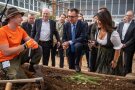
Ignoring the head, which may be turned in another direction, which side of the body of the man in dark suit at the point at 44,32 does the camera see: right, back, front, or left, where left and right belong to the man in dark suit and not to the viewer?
front

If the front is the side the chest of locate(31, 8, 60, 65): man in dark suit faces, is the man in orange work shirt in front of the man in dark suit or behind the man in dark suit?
in front

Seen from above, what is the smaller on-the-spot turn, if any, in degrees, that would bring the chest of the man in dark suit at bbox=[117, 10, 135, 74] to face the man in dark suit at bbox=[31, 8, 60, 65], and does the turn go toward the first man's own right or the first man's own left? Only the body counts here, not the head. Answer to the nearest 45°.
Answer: approximately 45° to the first man's own right

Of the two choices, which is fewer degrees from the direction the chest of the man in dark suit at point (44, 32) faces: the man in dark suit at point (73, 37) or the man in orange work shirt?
the man in orange work shirt

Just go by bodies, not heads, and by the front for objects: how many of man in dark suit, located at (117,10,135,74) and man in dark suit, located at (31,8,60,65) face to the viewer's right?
0

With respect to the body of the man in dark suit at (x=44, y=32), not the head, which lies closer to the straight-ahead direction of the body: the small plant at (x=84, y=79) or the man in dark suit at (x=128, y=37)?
the small plant

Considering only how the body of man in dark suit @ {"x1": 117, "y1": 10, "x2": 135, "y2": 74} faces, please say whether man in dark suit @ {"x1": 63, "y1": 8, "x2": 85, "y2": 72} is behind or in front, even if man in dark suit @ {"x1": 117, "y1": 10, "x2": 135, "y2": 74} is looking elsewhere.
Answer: in front

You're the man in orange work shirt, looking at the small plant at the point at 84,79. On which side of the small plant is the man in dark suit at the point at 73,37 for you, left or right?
left

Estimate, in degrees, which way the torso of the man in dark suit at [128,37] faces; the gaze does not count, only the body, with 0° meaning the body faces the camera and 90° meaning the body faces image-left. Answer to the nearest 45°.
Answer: approximately 45°

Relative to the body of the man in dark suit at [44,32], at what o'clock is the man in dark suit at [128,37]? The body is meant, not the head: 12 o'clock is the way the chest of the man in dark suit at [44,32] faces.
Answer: the man in dark suit at [128,37] is roughly at 9 o'clock from the man in dark suit at [44,32].

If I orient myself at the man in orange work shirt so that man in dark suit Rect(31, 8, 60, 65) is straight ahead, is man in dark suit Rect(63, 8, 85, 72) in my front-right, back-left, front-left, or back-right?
front-right

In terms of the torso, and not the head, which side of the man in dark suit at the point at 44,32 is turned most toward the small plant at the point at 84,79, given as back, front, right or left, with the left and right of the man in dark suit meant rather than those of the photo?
front

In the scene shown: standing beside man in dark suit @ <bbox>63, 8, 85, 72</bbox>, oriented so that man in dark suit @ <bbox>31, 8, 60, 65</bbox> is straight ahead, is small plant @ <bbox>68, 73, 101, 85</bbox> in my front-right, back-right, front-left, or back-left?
back-left

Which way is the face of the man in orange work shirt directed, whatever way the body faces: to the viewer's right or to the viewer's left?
to the viewer's right

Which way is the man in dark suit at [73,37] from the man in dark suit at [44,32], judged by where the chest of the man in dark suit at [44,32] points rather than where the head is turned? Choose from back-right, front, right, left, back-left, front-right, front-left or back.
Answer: front-left
